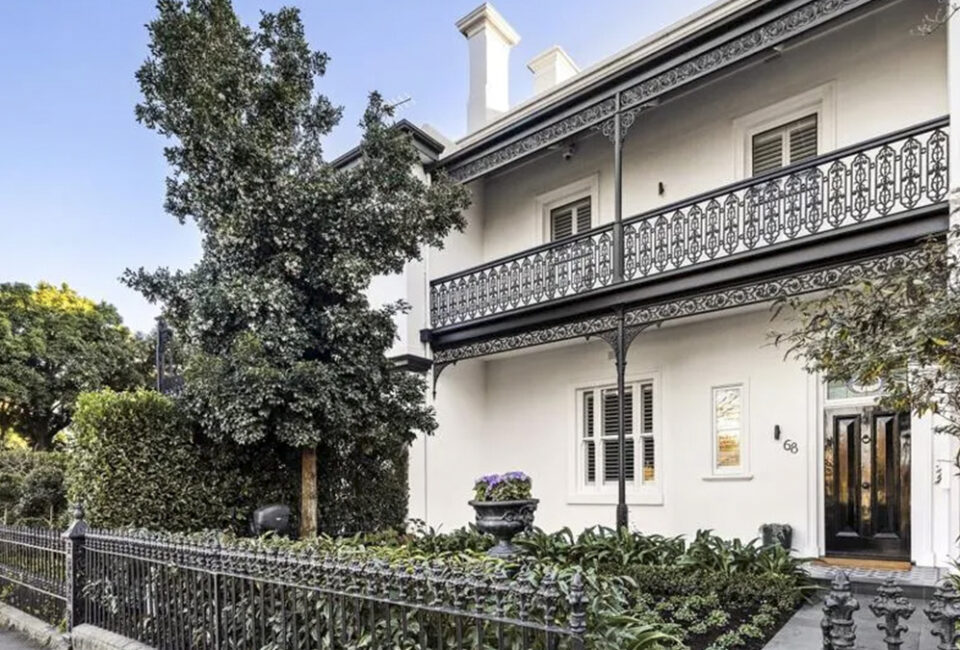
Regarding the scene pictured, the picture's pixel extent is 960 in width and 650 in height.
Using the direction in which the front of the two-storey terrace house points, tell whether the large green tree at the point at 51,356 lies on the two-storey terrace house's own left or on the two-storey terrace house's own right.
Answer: on the two-storey terrace house's own right

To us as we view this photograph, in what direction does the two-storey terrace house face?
facing the viewer and to the left of the viewer

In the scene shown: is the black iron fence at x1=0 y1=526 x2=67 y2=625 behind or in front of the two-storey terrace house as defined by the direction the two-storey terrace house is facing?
in front

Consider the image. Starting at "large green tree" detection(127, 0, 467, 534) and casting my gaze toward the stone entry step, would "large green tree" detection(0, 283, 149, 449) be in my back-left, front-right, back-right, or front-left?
back-left
